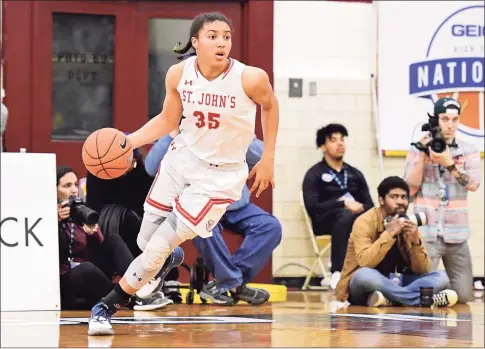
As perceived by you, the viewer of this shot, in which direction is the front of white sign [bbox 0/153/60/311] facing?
facing the viewer

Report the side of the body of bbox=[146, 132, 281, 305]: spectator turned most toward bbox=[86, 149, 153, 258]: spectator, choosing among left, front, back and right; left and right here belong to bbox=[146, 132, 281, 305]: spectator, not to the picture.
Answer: right

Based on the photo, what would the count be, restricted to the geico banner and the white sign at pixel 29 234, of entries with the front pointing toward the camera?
2

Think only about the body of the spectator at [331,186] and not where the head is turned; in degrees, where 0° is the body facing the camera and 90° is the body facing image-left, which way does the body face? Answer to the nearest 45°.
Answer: approximately 315°

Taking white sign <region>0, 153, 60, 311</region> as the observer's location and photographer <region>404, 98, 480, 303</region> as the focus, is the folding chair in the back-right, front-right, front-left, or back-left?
front-left

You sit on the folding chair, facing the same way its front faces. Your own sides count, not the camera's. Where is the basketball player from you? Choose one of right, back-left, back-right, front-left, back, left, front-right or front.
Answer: right

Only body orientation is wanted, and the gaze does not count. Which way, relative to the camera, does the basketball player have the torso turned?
toward the camera

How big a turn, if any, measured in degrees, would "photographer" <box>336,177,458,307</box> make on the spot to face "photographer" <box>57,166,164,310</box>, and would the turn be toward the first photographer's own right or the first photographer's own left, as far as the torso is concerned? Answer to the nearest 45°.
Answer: approximately 90° to the first photographer's own right

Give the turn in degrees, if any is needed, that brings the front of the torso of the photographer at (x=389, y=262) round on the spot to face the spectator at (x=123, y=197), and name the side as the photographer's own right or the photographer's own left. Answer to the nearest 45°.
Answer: approximately 135° to the photographer's own right
